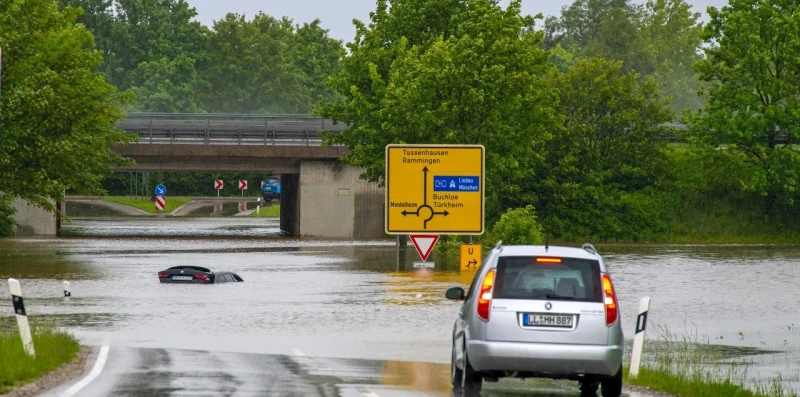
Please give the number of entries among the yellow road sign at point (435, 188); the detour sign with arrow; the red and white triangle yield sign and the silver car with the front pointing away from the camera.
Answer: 1

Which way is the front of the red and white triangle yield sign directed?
toward the camera

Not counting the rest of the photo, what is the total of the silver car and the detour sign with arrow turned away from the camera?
1

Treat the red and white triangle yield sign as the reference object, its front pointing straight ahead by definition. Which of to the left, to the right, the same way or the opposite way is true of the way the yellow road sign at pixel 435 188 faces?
the same way

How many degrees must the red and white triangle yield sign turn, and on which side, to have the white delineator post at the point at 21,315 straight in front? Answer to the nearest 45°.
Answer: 0° — it already faces it

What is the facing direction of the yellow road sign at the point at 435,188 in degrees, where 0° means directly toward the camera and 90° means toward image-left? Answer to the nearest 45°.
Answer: approximately 0°

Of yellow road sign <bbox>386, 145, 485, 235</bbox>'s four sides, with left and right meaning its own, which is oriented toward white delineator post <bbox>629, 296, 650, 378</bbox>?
front

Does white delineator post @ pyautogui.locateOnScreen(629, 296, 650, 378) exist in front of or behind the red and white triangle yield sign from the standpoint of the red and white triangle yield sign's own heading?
in front

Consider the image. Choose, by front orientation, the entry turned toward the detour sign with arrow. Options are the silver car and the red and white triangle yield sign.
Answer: the silver car

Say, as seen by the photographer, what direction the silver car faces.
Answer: facing away from the viewer

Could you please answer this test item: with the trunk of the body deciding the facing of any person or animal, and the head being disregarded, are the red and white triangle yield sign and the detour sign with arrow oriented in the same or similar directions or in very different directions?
same or similar directions

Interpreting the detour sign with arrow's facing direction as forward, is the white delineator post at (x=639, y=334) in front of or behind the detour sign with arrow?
in front

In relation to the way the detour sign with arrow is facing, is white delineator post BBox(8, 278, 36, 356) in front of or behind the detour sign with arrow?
in front
